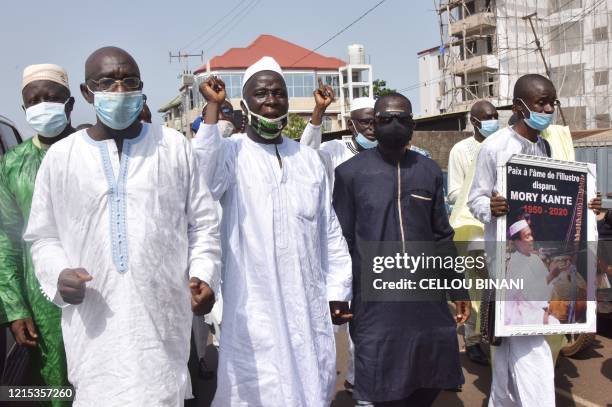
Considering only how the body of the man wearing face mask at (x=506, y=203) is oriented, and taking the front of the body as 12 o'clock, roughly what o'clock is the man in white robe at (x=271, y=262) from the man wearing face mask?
The man in white robe is roughly at 3 o'clock from the man wearing face mask.

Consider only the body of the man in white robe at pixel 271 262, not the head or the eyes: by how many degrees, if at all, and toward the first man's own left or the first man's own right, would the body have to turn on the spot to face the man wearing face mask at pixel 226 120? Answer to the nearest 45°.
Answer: approximately 180°

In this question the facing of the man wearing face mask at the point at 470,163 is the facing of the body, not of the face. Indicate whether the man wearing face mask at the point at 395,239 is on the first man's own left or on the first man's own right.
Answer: on the first man's own right

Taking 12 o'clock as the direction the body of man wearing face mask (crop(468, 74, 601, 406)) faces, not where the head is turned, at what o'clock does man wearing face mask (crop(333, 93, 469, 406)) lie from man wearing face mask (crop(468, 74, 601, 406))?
man wearing face mask (crop(333, 93, 469, 406)) is roughly at 3 o'clock from man wearing face mask (crop(468, 74, 601, 406)).

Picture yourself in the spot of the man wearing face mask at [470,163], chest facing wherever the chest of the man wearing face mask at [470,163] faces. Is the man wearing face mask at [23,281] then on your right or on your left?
on your right

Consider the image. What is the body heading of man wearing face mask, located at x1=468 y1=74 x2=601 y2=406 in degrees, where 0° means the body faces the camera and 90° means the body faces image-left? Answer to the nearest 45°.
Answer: approximately 315°

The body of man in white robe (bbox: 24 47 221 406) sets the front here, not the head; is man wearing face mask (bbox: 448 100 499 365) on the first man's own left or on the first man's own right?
on the first man's own left
